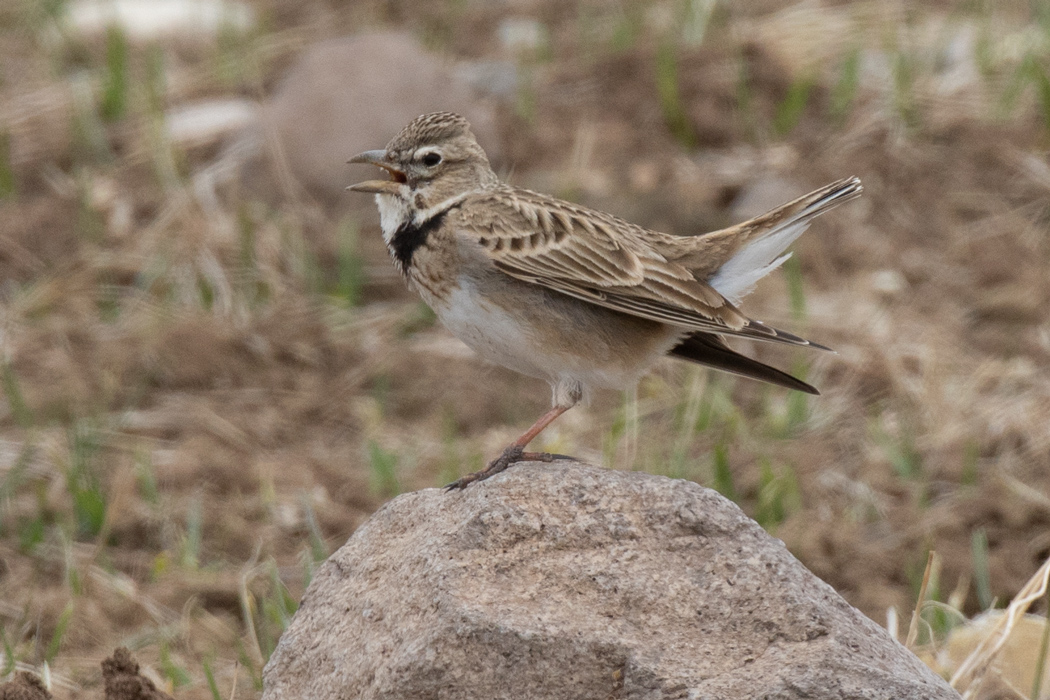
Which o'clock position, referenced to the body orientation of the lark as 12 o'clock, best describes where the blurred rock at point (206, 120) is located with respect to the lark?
The blurred rock is roughly at 2 o'clock from the lark.

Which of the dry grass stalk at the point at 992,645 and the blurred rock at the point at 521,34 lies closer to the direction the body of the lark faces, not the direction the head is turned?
the blurred rock

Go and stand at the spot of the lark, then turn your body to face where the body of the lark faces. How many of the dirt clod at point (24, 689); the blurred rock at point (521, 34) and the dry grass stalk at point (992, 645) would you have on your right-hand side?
1

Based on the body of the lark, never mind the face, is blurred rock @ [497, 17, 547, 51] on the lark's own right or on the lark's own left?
on the lark's own right

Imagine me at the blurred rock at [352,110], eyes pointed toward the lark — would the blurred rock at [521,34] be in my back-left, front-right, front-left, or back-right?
back-left

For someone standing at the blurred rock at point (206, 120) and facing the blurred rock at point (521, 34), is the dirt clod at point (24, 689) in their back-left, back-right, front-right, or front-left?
back-right

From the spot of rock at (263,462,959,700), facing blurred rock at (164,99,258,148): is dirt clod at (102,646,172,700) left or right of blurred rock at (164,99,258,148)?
left

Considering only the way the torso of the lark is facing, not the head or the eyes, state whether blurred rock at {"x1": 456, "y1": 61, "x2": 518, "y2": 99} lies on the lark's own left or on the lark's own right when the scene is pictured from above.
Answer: on the lark's own right

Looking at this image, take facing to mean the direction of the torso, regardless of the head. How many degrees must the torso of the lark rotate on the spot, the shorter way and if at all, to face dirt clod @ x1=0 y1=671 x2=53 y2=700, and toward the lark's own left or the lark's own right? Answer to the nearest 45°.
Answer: approximately 45° to the lark's own left

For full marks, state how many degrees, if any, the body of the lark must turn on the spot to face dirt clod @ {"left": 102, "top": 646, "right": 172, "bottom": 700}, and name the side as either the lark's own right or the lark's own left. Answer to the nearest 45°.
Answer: approximately 45° to the lark's own left

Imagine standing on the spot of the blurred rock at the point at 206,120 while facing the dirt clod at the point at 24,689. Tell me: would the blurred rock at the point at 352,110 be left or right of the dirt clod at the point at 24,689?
left

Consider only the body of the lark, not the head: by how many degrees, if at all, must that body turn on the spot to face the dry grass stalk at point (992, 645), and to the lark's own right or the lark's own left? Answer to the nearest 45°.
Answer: approximately 135° to the lark's own left

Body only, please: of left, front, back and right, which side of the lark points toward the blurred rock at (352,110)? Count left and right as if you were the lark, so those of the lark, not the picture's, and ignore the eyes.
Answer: right

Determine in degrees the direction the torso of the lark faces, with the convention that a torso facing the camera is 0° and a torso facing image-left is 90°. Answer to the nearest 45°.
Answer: approximately 90°

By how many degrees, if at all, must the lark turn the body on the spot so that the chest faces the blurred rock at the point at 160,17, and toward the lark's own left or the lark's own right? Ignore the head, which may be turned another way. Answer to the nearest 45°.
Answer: approximately 45° to the lark's own right
